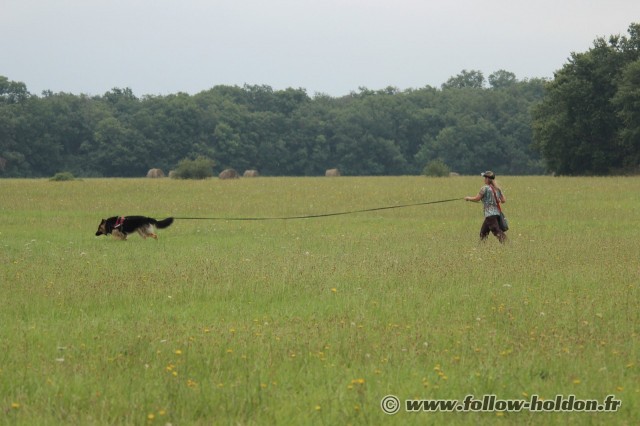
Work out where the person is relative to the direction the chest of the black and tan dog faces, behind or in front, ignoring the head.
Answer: behind

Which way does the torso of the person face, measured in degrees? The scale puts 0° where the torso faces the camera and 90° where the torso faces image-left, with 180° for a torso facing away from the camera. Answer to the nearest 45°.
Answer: approximately 90°

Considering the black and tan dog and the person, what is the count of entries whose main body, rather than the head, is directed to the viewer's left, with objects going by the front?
2

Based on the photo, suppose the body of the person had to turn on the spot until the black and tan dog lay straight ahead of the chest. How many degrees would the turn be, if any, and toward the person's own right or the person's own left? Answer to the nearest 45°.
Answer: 0° — they already face it

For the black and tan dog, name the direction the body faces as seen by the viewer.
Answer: to the viewer's left
